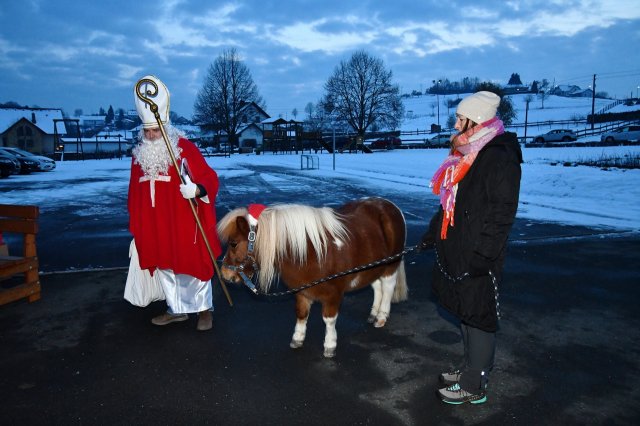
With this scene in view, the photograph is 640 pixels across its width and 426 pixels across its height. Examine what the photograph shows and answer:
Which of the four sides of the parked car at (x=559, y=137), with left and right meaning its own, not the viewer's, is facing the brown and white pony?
left

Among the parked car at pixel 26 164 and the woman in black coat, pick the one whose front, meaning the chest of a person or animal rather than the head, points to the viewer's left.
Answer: the woman in black coat

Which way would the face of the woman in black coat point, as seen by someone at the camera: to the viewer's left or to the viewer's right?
to the viewer's left

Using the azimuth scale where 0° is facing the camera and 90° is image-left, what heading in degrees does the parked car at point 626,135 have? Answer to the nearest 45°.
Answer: approximately 90°

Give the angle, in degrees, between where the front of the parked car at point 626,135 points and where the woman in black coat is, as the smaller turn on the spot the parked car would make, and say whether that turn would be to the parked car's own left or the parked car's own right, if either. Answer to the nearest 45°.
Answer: approximately 90° to the parked car's own left

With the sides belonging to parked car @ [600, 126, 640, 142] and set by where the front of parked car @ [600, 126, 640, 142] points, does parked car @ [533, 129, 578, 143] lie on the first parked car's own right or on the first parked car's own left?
on the first parked car's own right

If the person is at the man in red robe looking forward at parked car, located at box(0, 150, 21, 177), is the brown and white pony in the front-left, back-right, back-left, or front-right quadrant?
back-right

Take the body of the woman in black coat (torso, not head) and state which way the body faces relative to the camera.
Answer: to the viewer's left

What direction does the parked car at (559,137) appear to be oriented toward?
to the viewer's left
